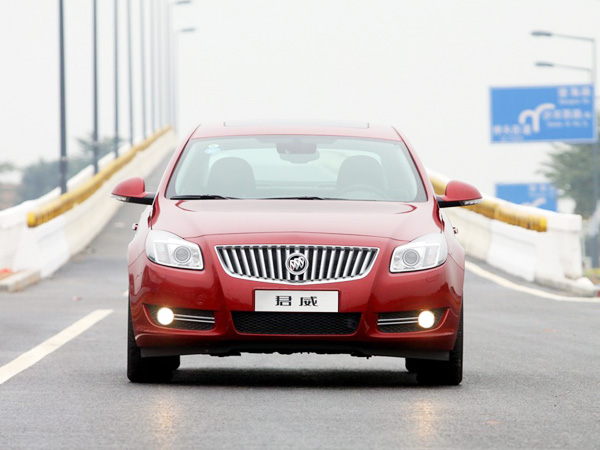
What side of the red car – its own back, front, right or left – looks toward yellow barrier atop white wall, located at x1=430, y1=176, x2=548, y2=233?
back

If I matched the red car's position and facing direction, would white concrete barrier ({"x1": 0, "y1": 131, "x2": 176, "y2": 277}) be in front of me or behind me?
behind

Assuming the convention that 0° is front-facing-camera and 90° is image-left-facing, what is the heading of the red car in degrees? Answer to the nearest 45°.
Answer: approximately 0°

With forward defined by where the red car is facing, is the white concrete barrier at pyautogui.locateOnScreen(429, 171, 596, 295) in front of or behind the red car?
behind

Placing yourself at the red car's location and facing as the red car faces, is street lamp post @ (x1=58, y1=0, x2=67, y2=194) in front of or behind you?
behind
